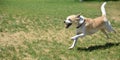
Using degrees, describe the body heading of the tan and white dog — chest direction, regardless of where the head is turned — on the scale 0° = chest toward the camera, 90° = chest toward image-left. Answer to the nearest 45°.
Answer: approximately 90°
